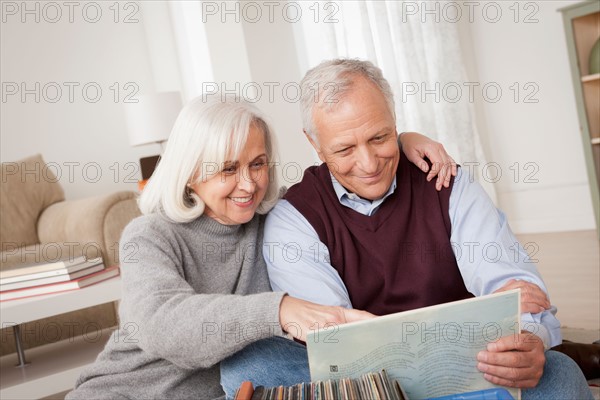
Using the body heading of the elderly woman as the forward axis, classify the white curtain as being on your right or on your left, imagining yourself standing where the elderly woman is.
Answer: on your left

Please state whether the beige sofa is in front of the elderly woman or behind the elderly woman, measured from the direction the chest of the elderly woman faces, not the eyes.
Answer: behind

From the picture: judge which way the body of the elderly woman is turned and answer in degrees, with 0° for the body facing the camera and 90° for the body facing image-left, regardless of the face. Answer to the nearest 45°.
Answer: approximately 315°

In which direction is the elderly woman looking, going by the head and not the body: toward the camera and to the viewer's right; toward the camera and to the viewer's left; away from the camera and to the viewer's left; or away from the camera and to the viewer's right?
toward the camera and to the viewer's right
